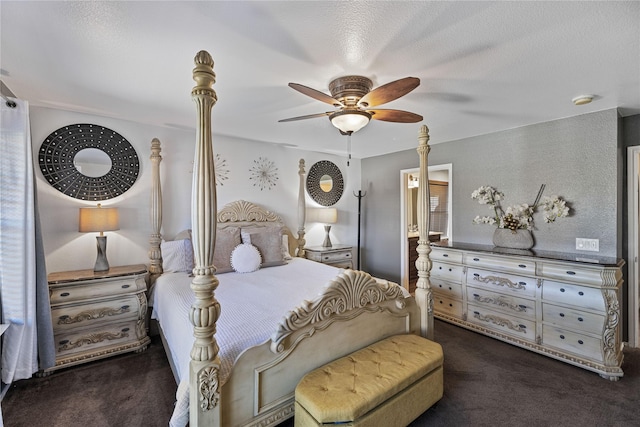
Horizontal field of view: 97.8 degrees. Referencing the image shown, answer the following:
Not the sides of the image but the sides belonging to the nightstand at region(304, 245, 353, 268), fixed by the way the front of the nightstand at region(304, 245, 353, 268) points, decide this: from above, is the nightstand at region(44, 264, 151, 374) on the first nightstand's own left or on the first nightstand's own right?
on the first nightstand's own right

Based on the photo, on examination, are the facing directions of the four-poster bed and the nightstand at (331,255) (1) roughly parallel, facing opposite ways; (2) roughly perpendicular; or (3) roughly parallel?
roughly parallel

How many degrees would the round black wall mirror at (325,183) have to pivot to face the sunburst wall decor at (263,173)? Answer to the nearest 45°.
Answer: approximately 90° to its right

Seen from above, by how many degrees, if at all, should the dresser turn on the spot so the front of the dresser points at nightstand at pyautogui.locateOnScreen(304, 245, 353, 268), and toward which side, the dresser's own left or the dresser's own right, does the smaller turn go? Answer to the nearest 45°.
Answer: approximately 45° to the dresser's own right

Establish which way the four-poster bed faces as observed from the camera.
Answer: facing the viewer and to the right of the viewer

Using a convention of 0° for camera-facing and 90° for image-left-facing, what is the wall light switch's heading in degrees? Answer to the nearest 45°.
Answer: approximately 45°

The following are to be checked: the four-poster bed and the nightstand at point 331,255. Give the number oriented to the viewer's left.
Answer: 0

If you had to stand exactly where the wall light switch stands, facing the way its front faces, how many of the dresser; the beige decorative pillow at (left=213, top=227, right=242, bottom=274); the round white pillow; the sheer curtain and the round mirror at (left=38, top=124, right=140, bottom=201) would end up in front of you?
5

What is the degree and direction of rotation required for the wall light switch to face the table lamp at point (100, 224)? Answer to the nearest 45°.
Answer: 0° — it already faces it

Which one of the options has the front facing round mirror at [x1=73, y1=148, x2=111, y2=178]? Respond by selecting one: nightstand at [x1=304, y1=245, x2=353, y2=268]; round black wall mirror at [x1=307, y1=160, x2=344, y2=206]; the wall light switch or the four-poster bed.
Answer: the wall light switch

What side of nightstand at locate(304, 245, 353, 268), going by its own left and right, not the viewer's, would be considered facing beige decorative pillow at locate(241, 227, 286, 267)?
right

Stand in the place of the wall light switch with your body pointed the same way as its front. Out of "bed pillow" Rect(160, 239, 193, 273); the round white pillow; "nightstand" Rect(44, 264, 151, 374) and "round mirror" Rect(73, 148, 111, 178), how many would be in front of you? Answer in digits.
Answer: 4

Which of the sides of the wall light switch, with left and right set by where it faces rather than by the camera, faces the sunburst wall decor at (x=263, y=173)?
right

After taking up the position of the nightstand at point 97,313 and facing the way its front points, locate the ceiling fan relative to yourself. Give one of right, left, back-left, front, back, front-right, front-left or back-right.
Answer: front

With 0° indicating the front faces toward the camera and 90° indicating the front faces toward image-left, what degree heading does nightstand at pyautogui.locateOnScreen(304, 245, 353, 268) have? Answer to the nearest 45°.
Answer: approximately 315°

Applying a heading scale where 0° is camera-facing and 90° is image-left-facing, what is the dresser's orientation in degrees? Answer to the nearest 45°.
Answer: approximately 45°

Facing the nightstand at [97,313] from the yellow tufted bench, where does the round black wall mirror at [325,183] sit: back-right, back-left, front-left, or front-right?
front-right

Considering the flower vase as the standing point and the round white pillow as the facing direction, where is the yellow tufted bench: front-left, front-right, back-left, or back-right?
front-left

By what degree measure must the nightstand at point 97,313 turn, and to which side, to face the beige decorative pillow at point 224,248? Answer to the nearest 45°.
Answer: approximately 45° to its left
